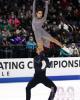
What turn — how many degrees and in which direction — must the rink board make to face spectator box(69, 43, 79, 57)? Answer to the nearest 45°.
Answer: approximately 135° to its left

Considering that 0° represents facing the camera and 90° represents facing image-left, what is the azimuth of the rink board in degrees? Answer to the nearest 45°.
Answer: approximately 0°
